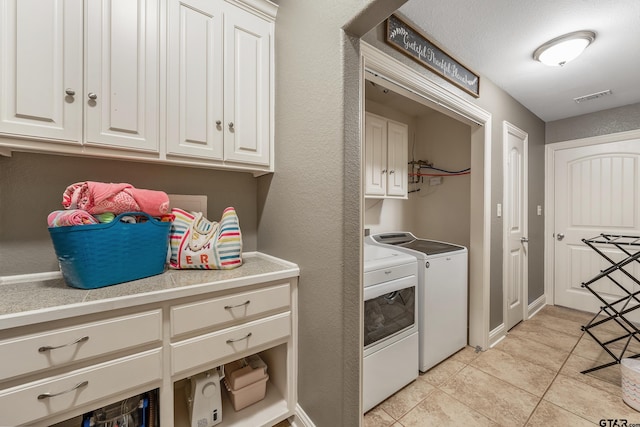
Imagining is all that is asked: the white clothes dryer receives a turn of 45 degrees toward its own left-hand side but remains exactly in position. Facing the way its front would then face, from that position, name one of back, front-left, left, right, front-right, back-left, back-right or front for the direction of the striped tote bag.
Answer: back-right

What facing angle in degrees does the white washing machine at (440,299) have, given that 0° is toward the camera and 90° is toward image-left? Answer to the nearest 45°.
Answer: approximately 315°

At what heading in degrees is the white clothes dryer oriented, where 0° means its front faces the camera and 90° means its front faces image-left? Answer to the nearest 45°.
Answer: approximately 315°

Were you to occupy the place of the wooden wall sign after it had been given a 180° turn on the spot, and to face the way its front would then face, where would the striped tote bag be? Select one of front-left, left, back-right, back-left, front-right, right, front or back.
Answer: left

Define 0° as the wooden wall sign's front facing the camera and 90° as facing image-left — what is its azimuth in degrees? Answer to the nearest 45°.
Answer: approximately 315°

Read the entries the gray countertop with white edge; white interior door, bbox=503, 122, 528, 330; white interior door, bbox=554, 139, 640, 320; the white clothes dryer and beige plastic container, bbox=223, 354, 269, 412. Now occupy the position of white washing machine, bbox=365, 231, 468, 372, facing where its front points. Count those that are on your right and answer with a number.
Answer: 3

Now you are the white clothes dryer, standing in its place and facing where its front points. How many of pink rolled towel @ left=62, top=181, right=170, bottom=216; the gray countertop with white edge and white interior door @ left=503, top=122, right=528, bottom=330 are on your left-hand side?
1
